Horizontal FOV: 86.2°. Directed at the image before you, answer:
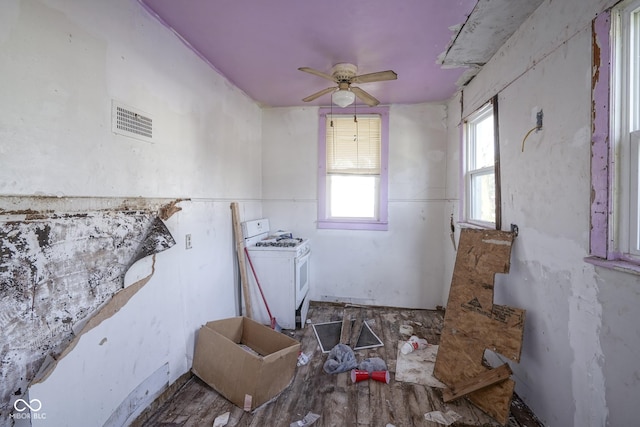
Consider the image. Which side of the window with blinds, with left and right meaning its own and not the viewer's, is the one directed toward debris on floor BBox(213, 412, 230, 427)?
front

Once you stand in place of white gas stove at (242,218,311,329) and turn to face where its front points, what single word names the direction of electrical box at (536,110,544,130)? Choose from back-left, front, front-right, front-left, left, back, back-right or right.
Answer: front-right

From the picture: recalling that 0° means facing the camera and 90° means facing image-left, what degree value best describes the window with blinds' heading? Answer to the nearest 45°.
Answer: approximately 0°

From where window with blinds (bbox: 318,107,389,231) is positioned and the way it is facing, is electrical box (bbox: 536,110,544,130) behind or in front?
in front

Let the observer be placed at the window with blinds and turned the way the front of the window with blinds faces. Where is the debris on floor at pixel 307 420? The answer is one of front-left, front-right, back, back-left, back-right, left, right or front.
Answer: front

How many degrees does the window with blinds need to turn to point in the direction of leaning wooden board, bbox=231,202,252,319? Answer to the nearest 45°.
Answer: approximately 45° to its right
